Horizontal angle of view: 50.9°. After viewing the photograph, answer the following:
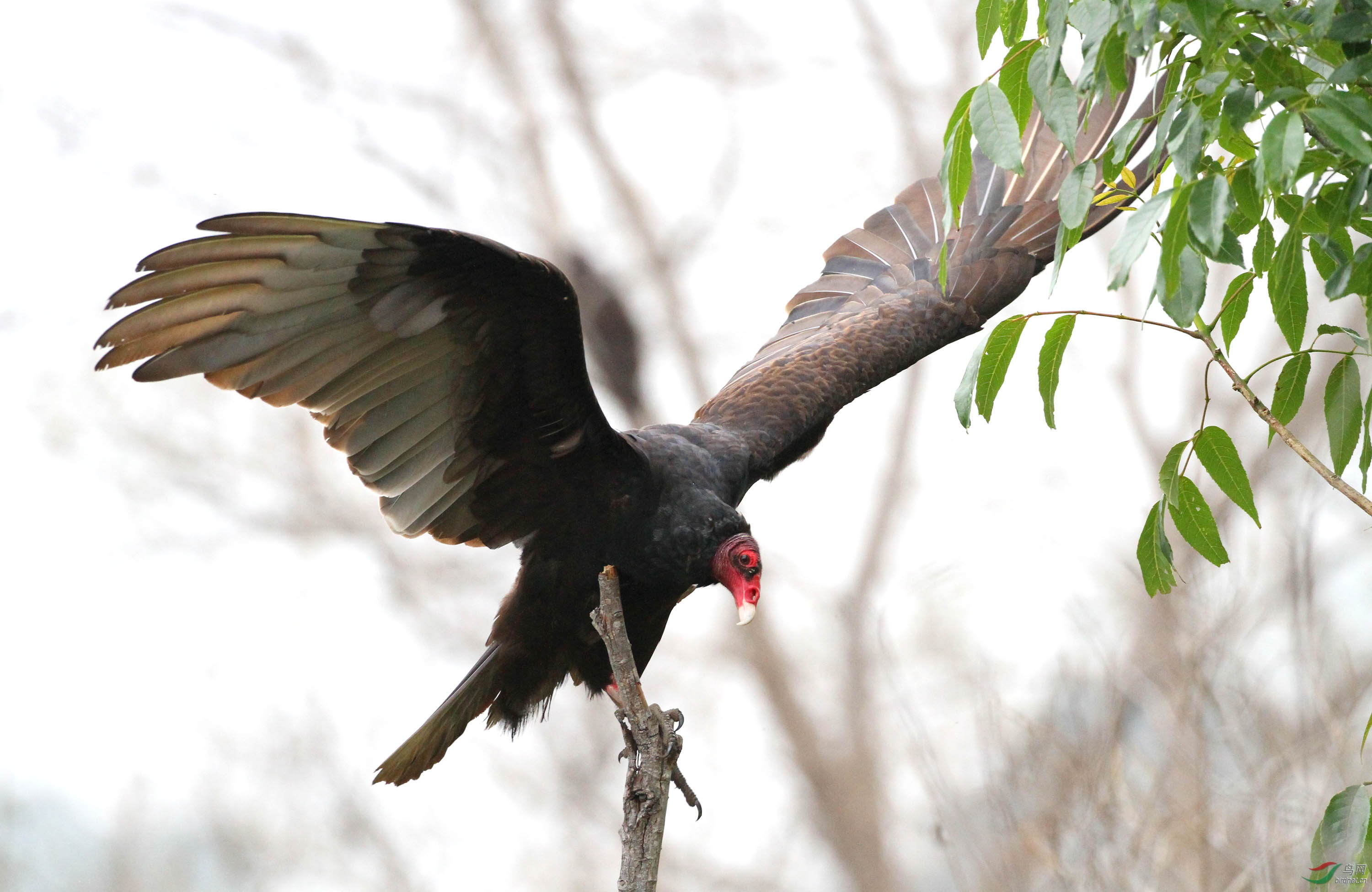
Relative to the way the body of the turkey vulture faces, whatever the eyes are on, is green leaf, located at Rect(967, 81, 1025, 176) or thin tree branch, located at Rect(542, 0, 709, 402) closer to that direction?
the green leaf

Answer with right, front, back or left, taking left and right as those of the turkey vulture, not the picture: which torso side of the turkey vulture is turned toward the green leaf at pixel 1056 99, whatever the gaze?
front

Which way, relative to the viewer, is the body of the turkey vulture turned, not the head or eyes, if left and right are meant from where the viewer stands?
facing the viewer and to the right of the viewer

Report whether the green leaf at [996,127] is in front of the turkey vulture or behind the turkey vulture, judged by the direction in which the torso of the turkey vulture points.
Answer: in front

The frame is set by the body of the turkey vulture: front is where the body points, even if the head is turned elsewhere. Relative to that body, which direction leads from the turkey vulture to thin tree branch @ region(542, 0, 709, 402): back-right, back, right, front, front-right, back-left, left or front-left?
back-left

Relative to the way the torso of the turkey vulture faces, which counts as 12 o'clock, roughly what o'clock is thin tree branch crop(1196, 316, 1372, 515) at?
The thin tree branch is roughly at 12 o'clock from the turkey vulture.

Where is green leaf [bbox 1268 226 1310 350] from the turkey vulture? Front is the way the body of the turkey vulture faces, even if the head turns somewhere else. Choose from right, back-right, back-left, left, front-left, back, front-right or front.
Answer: front

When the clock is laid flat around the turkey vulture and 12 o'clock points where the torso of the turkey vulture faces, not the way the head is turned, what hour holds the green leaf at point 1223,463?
The green leaf is roughly at 12 o'clock from the turkey vulture.

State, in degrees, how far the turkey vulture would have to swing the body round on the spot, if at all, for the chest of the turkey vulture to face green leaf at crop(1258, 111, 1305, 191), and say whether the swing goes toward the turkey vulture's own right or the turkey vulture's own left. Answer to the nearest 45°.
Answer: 0° — it already faces it

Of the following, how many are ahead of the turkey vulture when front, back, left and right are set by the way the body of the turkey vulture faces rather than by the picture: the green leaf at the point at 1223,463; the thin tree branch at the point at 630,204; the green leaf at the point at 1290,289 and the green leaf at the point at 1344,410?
3

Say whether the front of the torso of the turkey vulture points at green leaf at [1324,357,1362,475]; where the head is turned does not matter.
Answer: yes

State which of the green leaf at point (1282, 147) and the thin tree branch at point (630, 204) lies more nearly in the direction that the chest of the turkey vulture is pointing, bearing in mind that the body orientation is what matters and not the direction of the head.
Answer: the green leaf
